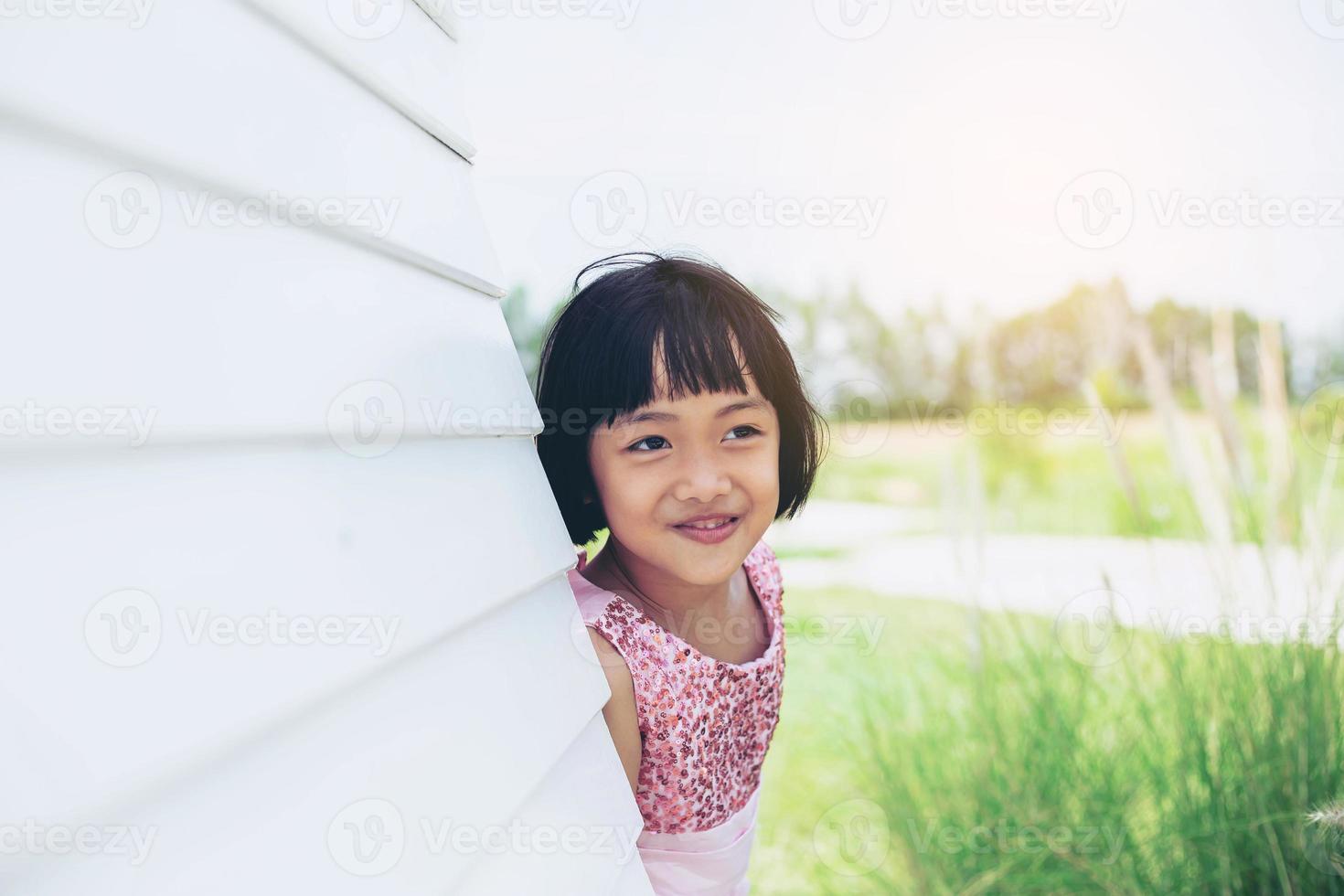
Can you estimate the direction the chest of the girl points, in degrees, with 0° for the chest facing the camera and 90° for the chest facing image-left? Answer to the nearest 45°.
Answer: approximately 315°

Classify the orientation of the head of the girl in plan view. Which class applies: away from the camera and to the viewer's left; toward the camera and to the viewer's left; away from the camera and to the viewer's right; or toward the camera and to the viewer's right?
toward the camera and to the viewer's right
